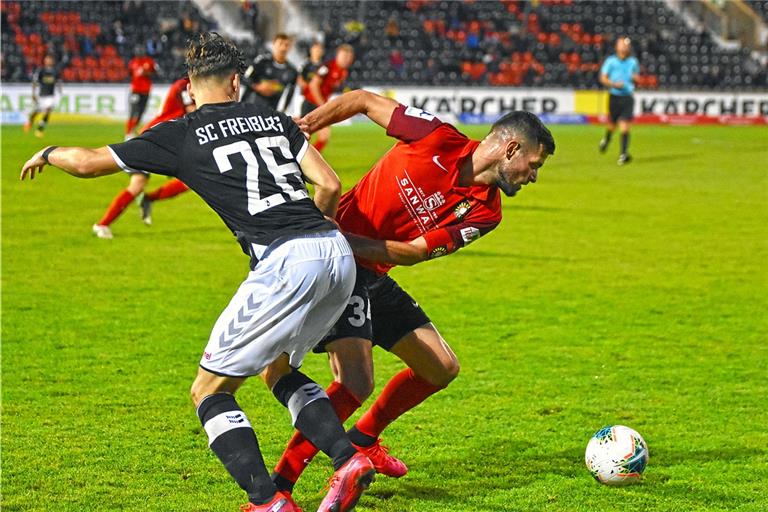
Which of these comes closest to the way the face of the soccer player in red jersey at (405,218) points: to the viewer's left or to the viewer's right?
to the viewer's right

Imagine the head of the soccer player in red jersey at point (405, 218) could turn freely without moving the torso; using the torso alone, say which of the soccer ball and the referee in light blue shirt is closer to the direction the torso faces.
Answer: the soccer ball

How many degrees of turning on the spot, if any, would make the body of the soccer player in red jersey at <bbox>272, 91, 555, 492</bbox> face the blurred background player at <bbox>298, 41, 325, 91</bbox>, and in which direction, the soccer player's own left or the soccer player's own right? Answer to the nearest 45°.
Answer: approximately 135° to the soccer player's own left

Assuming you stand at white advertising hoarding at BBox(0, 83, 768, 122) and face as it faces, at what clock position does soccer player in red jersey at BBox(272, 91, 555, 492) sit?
The soccer player in red jersey is roughly at 12 o'clock from the white advertising hoarding.

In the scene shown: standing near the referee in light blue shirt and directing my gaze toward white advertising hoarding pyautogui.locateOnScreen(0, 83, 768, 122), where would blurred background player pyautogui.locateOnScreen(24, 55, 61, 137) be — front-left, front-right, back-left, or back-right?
front-left

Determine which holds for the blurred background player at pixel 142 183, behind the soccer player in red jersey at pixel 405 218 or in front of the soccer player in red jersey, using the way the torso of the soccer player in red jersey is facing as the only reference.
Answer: behind

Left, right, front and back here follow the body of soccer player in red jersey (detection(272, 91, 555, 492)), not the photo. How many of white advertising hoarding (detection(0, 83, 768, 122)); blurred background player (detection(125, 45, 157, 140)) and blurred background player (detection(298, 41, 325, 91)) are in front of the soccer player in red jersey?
0

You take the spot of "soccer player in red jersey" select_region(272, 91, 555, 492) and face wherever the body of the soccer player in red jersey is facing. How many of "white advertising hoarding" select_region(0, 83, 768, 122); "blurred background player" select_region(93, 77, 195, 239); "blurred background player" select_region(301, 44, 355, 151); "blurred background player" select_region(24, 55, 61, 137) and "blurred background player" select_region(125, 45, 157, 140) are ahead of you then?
0

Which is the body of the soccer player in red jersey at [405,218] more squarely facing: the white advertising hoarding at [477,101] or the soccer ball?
the soccer ball

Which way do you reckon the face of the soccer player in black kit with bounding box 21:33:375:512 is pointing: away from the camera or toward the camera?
away from the camera

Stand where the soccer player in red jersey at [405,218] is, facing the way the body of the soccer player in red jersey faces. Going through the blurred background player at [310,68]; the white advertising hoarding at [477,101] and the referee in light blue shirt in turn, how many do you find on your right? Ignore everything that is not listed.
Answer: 0

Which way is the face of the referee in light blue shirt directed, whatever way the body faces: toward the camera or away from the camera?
toward the camera

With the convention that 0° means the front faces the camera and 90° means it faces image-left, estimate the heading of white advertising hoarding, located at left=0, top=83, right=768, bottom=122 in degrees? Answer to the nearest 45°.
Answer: approximately 0°

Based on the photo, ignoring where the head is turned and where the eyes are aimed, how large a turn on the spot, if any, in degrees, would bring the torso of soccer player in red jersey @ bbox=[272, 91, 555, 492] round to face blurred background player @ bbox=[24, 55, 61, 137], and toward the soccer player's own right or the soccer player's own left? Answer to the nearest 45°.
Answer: approximately 180°

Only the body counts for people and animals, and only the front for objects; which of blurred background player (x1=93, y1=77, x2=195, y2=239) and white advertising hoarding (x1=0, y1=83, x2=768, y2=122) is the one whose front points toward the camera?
the white advertising hoarding
